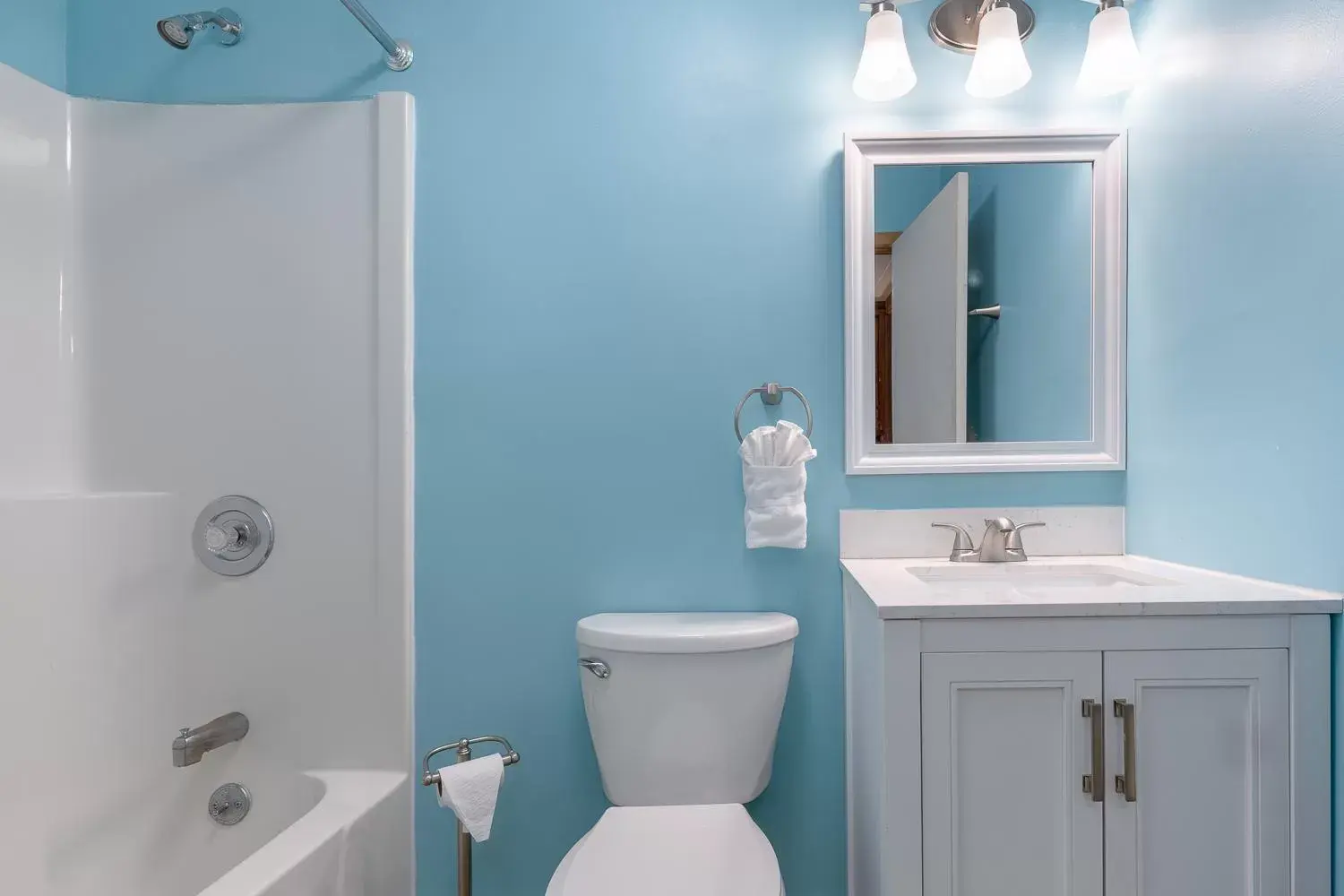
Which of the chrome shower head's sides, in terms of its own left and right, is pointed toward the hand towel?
left

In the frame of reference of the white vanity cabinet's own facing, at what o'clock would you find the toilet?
The toilet is roughly at 3 o'clock from the white vanity cabinet.

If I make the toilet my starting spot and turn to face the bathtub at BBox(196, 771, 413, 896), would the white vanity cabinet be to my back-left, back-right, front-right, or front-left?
back-left
